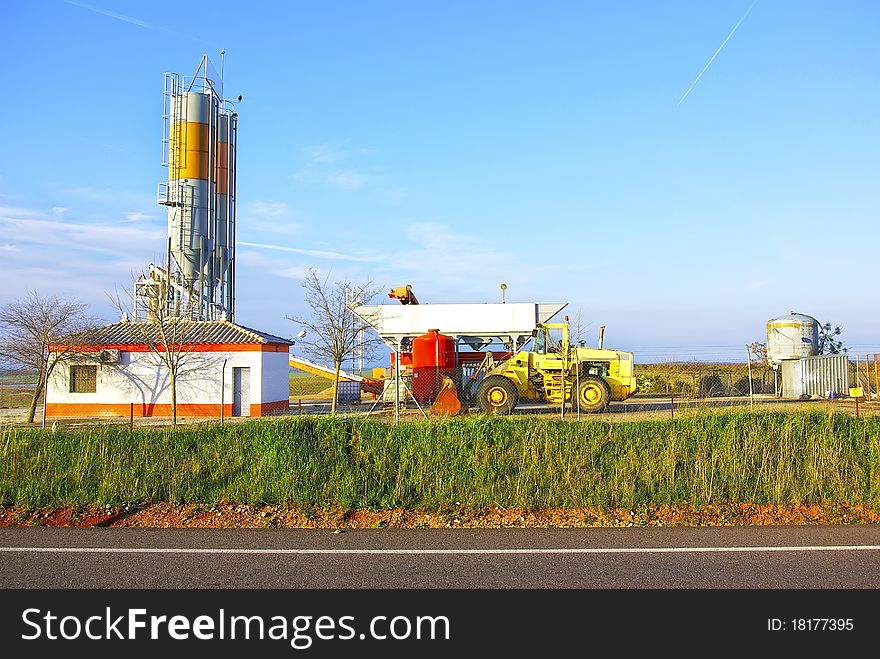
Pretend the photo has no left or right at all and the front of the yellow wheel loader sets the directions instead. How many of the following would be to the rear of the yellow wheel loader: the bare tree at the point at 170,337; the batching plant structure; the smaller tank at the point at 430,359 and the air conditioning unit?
0

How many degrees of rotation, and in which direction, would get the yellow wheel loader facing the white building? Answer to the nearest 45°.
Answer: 0° — it already faces it

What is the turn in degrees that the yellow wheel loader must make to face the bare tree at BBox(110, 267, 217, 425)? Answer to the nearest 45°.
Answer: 0° — it already faces it

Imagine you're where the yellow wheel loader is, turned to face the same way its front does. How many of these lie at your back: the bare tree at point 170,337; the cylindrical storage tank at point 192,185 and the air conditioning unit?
0

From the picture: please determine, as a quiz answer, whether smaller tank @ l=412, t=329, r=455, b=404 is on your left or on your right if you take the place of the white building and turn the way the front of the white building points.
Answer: on your left

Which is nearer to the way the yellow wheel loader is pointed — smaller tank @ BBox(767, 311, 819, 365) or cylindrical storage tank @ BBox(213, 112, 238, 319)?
the cylindrical storage tank

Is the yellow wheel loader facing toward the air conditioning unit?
yes

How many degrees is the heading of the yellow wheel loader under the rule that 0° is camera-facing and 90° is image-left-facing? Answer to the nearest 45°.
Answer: approximately 90°

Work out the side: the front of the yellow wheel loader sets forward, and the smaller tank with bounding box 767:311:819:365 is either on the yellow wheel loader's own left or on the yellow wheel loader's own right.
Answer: on the yellow wheel loader's own right

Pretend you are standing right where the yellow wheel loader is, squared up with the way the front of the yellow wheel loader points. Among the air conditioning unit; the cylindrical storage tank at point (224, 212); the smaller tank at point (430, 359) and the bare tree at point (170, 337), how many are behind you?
0

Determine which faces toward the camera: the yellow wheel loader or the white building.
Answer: the white building

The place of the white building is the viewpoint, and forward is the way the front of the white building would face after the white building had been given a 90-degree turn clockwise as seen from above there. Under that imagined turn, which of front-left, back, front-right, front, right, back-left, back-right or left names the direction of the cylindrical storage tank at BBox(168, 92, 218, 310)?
right

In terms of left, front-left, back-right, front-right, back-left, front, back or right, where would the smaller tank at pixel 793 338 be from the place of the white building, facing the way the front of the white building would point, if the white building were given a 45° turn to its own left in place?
front-left

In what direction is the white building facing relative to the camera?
toward the camera

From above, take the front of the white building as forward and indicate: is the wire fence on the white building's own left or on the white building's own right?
on the white building's own left
